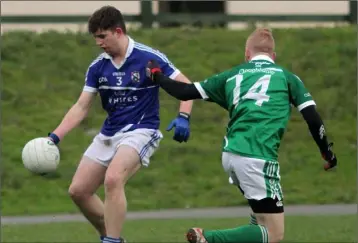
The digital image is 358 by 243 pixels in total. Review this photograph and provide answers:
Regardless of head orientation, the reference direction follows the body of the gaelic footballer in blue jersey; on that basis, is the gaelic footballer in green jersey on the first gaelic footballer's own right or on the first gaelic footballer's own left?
on the first gaelic footballer's own left

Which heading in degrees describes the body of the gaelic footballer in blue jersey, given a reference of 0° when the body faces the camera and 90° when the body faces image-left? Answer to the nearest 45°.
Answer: approximately 45°

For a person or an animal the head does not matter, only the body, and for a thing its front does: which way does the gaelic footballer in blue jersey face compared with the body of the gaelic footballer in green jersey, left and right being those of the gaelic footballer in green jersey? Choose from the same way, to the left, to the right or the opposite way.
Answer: the opposite way

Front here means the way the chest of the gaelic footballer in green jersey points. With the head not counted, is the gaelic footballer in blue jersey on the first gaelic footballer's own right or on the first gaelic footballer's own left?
on the first gaelic footballer's own left
